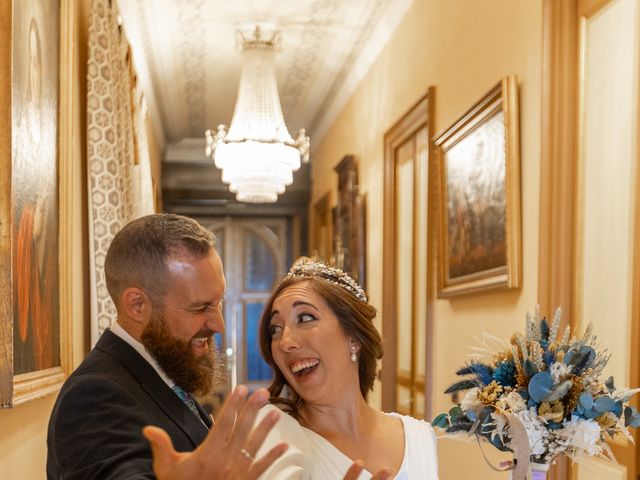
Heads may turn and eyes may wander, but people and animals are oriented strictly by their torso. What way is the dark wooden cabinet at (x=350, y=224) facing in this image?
to the viewer's left

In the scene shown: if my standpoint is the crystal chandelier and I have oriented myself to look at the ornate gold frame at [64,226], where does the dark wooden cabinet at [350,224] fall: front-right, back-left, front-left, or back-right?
back-left

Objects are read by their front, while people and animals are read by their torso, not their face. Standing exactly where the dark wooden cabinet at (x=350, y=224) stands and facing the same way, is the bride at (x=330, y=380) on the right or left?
on its left

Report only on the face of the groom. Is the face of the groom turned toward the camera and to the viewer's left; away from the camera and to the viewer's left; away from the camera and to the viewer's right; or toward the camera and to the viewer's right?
toward the camera and to the viewer's right

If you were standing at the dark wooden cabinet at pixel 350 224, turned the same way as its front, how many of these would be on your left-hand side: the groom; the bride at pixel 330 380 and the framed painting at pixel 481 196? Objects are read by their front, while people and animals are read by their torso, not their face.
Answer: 3

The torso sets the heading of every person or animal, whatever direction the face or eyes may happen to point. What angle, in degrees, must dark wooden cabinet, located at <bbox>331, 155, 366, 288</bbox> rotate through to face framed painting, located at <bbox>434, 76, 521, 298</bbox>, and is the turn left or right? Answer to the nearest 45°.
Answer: approximately 90° to its left

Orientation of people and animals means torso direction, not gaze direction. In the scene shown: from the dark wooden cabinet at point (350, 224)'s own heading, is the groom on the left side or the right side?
on its left
